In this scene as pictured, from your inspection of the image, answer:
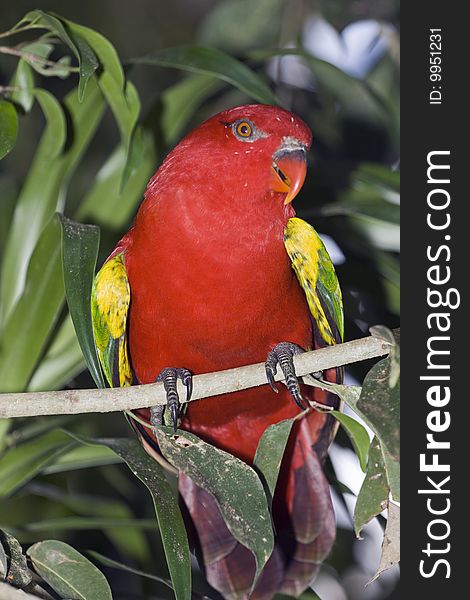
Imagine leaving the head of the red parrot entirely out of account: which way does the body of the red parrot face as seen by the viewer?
toward the camera
